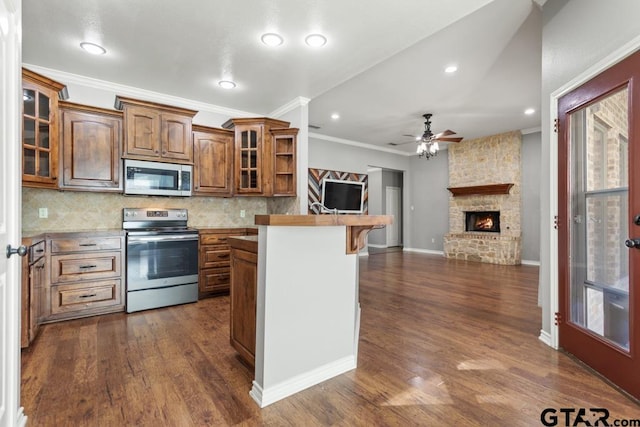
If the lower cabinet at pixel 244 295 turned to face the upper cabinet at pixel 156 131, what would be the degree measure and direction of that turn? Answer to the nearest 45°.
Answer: approximately 45° to its right

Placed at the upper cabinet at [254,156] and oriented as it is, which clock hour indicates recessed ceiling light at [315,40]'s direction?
The recessed ceiling light is roughly at 10 o'clock from the upper cabinet.

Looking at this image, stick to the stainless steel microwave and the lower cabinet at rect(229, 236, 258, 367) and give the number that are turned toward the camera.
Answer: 1

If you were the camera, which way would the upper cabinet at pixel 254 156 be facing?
facing the viewer and to the left of the viewer

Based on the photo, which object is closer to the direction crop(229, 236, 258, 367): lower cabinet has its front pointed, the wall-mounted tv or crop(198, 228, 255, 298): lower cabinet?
the lower cabinet

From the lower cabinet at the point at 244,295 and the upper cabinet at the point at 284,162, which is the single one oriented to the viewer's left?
the lower cabinet

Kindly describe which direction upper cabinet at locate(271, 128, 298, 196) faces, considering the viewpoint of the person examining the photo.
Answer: facing the viewer

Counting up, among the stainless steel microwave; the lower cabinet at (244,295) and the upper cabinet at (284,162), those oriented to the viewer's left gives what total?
1

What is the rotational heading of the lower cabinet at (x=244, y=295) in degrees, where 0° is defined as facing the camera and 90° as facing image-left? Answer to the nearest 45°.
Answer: approximately 90°

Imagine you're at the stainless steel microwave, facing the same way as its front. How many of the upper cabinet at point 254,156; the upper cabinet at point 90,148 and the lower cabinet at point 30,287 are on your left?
1

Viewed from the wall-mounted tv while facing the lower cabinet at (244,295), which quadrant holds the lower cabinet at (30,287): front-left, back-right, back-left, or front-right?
front-right

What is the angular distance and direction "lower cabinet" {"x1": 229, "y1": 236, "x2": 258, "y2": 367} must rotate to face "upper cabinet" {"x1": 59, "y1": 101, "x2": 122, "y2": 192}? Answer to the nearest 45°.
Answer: approximately 45° to its right

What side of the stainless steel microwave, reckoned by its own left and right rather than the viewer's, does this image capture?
front

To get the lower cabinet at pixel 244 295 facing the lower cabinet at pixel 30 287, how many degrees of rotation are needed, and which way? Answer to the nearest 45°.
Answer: approximately 45° to its right

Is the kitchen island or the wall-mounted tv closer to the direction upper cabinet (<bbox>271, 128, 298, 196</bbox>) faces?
the kitchen island

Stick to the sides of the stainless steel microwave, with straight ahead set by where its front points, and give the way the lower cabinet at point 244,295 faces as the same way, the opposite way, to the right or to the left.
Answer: to the right

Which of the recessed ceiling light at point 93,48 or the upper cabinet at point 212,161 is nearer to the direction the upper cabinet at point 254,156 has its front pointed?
the recessed ceiling light

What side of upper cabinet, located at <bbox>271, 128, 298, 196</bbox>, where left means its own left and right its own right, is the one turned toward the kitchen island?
front

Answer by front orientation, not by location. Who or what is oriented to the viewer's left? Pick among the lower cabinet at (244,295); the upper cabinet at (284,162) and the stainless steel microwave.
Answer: the lower cabinet
